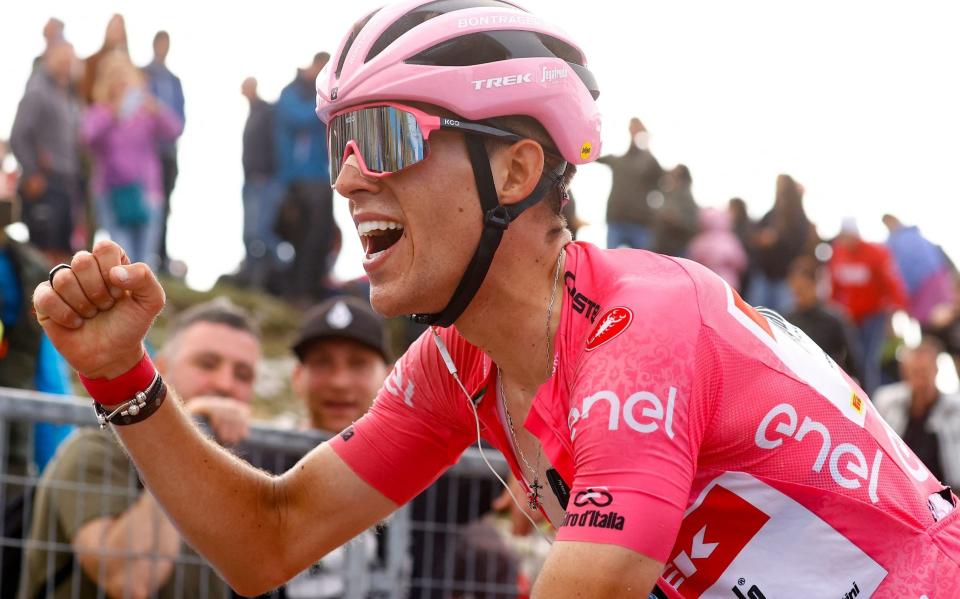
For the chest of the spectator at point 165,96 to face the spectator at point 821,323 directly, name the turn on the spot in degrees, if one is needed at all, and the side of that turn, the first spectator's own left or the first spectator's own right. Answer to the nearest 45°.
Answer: approximately 45° to the first spectator's own left

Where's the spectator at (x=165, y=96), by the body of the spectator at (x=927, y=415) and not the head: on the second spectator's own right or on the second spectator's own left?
on the second spectator's own right

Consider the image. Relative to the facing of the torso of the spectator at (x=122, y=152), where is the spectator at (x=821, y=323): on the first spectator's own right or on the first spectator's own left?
on the first spectator's own left

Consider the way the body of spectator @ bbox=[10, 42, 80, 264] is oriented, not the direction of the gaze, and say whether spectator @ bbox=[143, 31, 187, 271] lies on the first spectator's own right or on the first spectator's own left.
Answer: on the first spectator's own left

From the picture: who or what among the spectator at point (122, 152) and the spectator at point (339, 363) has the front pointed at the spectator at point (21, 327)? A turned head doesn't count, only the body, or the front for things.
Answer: the spectator at point (122, 152)

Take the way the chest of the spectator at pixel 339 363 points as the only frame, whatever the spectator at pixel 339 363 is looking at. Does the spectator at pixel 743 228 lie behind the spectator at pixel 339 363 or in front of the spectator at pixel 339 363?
behind

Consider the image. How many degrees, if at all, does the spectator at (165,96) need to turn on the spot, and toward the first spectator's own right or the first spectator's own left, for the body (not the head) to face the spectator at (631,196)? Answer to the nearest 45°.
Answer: approximately 90° to the first spectator's own left

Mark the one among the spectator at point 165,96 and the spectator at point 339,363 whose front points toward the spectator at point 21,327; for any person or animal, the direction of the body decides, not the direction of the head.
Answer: the spectator at point 165,96

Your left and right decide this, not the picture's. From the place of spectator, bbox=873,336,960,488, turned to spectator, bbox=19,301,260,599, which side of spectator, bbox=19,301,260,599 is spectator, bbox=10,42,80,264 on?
right
